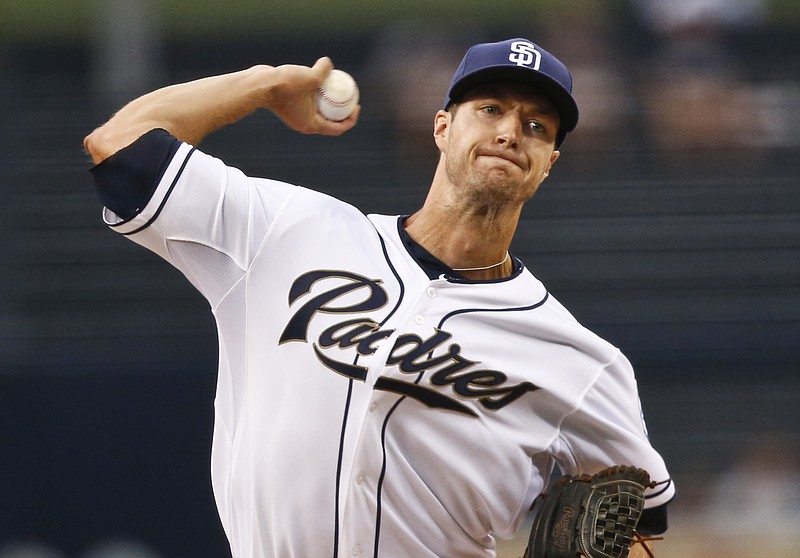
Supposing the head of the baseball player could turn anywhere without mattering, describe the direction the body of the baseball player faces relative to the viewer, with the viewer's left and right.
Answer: facing the viewer
